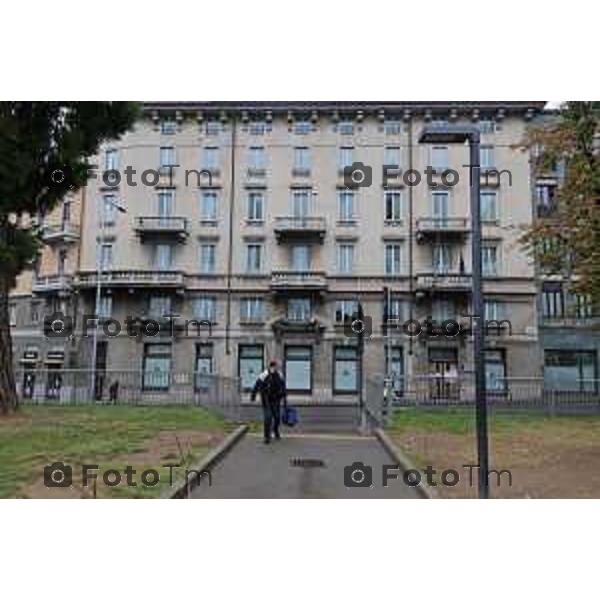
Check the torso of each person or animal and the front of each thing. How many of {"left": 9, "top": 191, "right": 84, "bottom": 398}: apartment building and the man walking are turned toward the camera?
2

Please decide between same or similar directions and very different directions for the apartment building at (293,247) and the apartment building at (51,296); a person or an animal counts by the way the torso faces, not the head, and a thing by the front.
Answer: same or similar directions

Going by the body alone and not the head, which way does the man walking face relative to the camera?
toward the camera

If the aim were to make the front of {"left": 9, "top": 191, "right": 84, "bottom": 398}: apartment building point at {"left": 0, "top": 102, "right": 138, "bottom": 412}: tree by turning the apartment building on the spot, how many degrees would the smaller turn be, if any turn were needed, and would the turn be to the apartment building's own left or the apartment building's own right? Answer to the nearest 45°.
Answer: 0° — it already faces it

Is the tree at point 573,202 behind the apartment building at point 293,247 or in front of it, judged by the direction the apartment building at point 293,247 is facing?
in front

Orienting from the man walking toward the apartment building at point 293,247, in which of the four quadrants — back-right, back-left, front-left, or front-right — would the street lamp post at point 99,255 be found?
front-left

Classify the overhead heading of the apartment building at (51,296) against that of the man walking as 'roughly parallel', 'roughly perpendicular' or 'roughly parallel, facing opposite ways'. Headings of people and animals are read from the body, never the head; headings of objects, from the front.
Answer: roughly parallel

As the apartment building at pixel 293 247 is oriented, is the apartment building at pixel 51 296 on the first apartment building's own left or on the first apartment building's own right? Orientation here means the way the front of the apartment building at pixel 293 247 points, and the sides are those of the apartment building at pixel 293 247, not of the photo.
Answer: on the first apartment building's own right

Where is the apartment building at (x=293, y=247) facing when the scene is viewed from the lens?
facing the viewer

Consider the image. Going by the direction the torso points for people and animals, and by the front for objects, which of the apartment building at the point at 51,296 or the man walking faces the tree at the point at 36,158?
the apartment building

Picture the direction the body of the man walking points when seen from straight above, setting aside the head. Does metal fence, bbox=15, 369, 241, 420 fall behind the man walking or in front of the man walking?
behind

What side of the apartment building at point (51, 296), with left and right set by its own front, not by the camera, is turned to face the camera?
front

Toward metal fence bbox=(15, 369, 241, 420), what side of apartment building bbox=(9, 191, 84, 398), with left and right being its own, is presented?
front

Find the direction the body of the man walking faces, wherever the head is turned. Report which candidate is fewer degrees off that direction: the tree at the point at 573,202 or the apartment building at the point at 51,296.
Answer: the tree
